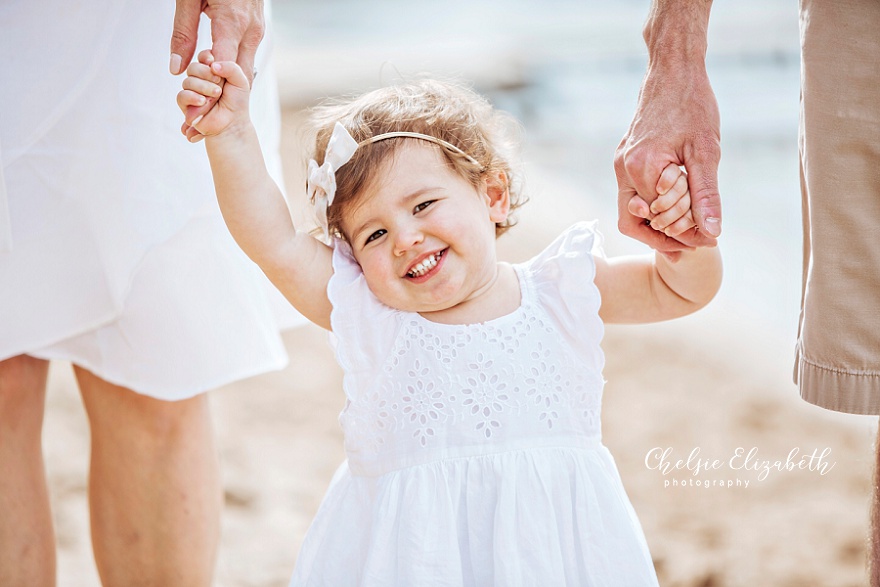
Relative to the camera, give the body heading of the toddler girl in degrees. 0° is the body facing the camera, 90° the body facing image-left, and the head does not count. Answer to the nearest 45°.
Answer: approximately 0°
